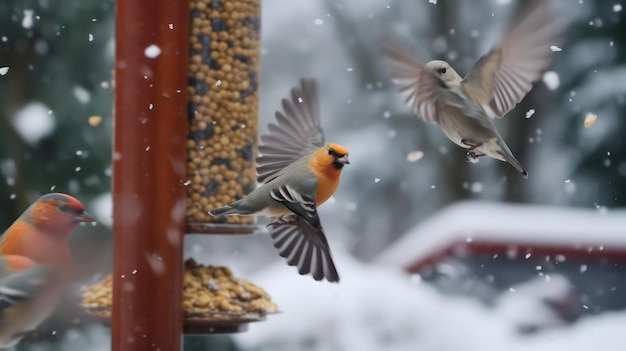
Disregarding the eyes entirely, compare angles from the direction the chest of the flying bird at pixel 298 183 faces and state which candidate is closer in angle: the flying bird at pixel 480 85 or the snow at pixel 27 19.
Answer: the flying bird

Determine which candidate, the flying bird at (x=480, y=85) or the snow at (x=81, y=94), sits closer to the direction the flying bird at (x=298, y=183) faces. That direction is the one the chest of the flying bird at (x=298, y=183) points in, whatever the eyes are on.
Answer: the flying bird

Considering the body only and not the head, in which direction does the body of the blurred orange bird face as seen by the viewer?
to the viewer's right

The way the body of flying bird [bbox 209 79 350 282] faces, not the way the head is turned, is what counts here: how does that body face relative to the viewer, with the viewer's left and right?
facing to the right of the viewer

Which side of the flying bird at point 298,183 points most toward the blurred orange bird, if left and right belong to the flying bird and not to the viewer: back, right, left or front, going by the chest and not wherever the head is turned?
back

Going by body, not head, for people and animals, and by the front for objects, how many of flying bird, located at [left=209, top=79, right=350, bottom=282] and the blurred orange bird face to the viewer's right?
2

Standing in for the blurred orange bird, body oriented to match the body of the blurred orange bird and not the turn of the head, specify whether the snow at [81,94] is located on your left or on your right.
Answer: on your left

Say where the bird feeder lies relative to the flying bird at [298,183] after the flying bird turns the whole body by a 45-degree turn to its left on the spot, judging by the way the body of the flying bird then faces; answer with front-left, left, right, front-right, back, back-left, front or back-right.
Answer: left

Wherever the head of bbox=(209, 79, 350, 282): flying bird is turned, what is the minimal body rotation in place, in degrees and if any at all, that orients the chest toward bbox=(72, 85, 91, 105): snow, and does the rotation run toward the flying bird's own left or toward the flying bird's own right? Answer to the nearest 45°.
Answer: approximately 135° to the flying bird's own left

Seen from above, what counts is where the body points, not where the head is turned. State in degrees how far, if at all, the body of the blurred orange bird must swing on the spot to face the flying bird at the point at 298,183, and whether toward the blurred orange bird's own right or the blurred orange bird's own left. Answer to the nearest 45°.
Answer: approximately 45° to the blurred orange bird's own left
